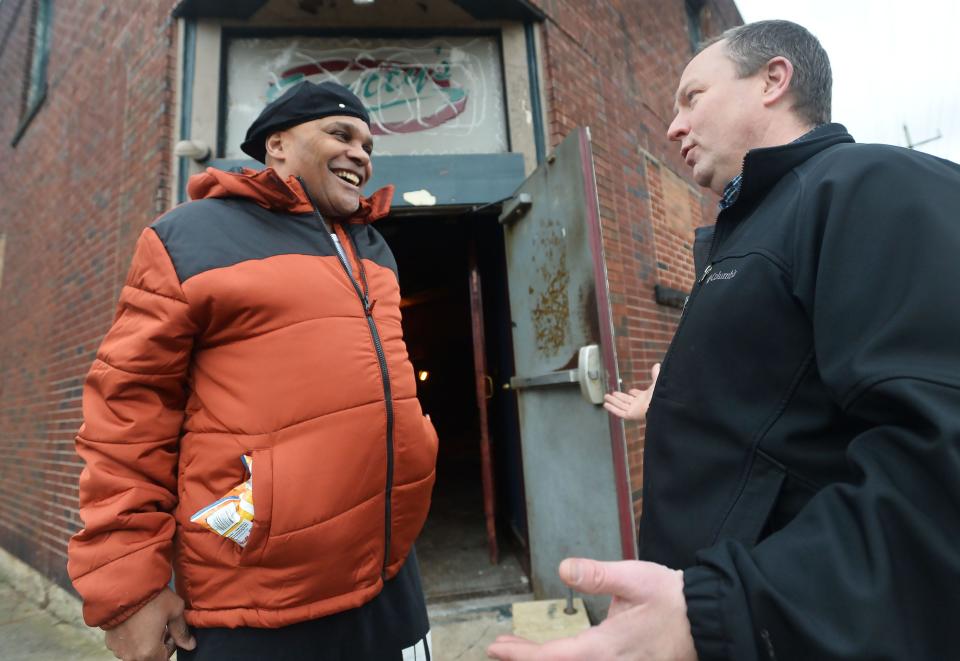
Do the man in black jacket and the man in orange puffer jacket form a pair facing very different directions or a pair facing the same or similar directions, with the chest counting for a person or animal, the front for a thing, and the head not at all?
very different directions

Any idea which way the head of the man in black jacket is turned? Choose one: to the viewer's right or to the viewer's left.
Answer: to the viewer's left

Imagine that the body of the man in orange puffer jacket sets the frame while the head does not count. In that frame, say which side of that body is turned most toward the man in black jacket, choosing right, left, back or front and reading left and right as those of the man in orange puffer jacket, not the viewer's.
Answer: front

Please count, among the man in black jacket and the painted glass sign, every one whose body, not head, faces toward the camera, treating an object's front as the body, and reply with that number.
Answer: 1

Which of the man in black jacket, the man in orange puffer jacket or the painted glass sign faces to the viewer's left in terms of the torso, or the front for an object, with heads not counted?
the man in black jacket

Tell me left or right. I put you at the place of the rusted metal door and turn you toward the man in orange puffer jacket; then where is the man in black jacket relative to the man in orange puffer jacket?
left

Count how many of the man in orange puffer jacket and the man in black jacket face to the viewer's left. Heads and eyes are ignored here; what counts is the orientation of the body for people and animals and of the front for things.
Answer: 1

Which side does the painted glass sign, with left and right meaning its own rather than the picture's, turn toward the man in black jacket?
front

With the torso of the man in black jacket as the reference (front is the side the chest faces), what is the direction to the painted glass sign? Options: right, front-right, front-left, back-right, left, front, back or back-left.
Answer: front-right

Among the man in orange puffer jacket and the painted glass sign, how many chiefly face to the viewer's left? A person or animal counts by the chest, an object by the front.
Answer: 0

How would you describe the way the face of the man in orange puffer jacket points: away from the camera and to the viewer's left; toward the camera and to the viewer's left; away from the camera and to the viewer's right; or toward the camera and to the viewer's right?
toward the camera and to the viewer's right

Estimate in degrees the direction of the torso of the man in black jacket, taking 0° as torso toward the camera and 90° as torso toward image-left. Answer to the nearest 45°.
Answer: approximately 90°
